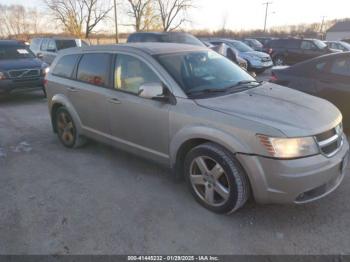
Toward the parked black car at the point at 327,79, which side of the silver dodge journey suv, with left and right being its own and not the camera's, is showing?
left

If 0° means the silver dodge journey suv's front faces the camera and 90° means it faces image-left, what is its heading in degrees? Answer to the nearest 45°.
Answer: approximately 315°

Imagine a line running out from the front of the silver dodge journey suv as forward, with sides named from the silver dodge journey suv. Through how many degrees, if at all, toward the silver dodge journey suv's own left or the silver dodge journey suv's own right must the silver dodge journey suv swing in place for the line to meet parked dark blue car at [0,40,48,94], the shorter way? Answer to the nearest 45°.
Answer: approximately 180°

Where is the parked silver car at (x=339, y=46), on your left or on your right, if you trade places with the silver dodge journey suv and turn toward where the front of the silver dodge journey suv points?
on your left

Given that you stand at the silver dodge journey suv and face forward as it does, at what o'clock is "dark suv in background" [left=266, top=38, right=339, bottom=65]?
The dark suv in background is roughly at 8 o'clock from the silver dodge journey suv.
